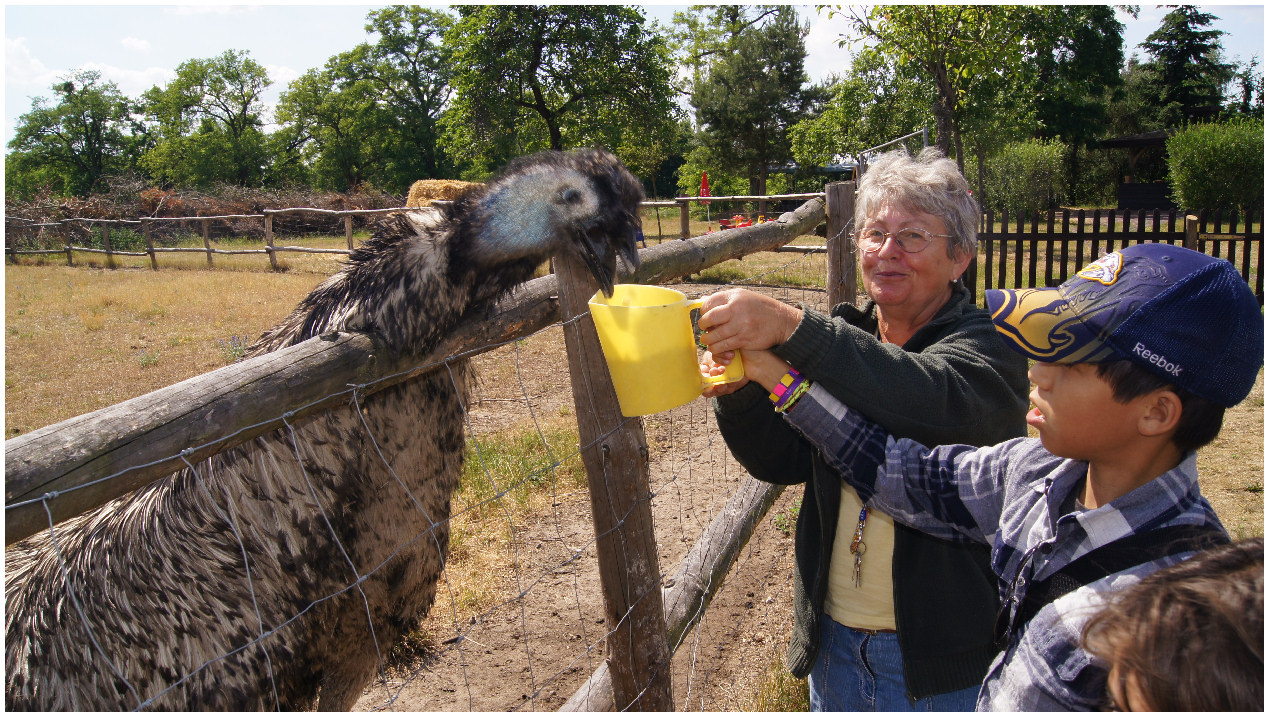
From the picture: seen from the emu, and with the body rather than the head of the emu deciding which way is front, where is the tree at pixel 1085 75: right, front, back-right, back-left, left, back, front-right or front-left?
front-left

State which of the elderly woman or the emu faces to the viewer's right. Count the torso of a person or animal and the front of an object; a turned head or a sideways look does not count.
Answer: the emu

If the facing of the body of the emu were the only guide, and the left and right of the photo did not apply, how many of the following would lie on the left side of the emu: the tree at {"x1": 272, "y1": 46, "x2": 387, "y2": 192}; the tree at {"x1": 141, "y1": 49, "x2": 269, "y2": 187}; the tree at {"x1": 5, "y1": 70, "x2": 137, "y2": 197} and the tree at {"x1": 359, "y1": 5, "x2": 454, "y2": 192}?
4

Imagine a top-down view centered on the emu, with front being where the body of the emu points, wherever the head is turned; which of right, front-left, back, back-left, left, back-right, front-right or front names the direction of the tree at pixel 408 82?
left

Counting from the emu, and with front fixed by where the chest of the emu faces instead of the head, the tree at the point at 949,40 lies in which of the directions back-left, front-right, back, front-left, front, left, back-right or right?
front-left

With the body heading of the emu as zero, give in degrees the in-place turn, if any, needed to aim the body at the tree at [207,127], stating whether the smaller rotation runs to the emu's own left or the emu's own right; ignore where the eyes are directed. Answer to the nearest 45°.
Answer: approximately 90° to the emu's own left

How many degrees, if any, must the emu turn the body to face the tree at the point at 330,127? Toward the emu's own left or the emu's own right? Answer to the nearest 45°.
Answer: approximately 90° to the emu's own left

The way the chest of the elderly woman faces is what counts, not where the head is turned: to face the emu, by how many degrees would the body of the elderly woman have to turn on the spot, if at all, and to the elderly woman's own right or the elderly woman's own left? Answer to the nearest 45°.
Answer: approximately 45° to the elderly woman's own right

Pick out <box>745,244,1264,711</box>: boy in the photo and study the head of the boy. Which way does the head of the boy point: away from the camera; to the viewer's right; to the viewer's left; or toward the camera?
to the viewer's left

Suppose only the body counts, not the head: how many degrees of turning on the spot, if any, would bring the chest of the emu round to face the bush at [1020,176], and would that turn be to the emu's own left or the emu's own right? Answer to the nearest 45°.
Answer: approximately 45° to the emu's own left

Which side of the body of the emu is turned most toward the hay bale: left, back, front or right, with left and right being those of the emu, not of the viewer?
left

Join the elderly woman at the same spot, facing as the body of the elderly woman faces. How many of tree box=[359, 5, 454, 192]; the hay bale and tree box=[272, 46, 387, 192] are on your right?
3

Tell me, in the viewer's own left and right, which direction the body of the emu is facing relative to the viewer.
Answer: facing to the right of the viewer
